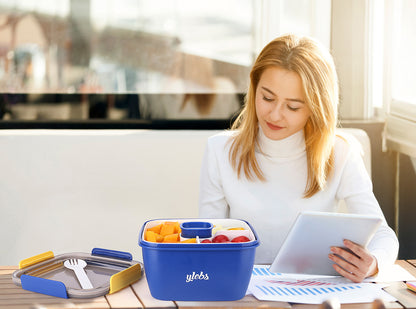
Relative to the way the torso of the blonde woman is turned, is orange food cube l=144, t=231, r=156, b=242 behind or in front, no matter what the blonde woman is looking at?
in front

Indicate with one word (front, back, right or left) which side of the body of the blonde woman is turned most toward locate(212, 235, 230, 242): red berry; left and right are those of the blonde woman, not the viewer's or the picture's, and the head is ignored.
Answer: front

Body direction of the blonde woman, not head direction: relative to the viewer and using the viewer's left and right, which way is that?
facing the viewer

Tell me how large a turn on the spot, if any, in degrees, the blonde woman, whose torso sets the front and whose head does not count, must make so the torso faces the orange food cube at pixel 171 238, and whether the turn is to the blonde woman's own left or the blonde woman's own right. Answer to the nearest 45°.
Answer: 0° — they already face it

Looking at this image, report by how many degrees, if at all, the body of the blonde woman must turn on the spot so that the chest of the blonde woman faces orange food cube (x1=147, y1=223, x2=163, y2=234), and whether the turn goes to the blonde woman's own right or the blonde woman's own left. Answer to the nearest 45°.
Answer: approximately 45° to the blonde woman's own right

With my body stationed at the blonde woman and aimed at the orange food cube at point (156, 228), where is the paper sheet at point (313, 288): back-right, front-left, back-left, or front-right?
front-left

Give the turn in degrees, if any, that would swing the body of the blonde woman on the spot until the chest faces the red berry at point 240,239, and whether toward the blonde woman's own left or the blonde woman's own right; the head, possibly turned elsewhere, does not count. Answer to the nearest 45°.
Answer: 0° — they already face it

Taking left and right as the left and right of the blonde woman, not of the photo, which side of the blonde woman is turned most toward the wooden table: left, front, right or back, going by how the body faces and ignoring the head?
front

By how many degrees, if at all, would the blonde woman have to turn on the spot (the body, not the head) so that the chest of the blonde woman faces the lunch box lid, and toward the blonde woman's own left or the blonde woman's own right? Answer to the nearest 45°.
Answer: approximately 45° to the blonde woman's own right
